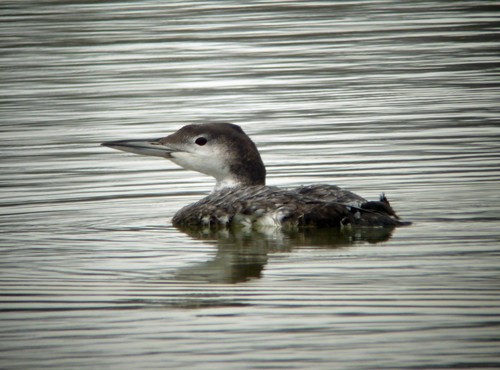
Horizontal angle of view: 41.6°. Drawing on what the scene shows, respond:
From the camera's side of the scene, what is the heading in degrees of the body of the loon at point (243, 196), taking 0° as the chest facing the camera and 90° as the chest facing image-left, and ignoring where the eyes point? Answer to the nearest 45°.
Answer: approximately 90°
